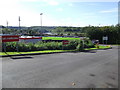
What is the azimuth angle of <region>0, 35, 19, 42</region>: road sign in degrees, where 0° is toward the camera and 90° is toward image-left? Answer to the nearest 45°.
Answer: approximately 0°
